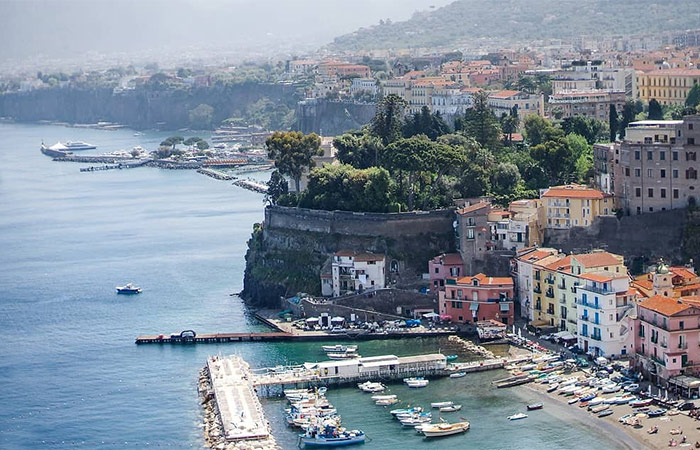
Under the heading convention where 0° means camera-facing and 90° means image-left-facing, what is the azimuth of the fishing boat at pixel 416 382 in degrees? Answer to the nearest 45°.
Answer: approximately 90°

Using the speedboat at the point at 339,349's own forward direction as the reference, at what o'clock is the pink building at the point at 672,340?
The pink building is roughly at 7 o'clock from the speedboat.

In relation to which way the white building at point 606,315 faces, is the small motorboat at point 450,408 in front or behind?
in front

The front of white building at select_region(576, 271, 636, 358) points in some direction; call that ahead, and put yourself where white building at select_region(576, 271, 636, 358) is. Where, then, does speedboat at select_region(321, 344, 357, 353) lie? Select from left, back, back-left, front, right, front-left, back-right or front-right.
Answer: front-right

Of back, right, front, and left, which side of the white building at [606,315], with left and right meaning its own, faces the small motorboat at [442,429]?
front

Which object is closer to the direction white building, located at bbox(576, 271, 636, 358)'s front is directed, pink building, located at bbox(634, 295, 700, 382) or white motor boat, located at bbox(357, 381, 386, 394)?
the white motor boat

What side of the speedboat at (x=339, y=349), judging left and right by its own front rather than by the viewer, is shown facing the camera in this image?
left

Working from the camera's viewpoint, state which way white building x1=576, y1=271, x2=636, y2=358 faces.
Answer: facing the viewer and to the left of the viewer

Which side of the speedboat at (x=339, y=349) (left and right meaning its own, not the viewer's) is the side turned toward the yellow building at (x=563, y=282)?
back

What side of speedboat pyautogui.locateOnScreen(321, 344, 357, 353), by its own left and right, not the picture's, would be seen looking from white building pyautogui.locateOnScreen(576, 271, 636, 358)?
back

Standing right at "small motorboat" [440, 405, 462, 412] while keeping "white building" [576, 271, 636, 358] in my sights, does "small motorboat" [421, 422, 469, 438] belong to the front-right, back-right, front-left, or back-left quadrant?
back-right
